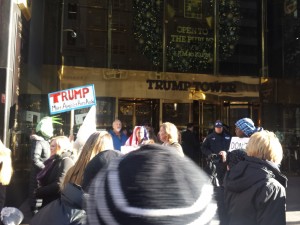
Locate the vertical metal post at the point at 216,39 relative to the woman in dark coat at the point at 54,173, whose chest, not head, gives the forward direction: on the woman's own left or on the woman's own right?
on the woman's own right

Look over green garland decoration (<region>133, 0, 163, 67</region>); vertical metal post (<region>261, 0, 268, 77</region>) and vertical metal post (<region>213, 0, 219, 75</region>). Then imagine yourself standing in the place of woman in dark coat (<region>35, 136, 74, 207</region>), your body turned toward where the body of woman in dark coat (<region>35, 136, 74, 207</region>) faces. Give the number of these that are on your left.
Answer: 0
